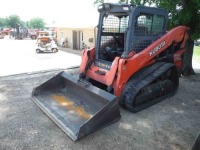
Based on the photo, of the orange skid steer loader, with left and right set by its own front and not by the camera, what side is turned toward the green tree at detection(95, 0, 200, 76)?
back

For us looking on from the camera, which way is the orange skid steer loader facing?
facing the viewer and to the left of the viewer

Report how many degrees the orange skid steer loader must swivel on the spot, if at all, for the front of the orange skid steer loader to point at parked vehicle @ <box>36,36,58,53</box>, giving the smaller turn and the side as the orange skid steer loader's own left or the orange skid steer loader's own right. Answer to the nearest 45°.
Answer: approximately 90° to the orange skid steer loader's own right
